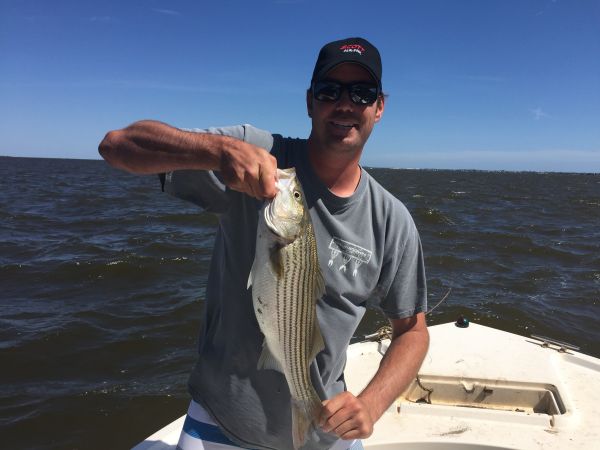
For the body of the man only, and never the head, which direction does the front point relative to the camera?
toward the camera

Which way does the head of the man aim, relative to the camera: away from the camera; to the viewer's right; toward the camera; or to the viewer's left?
toward the camera
